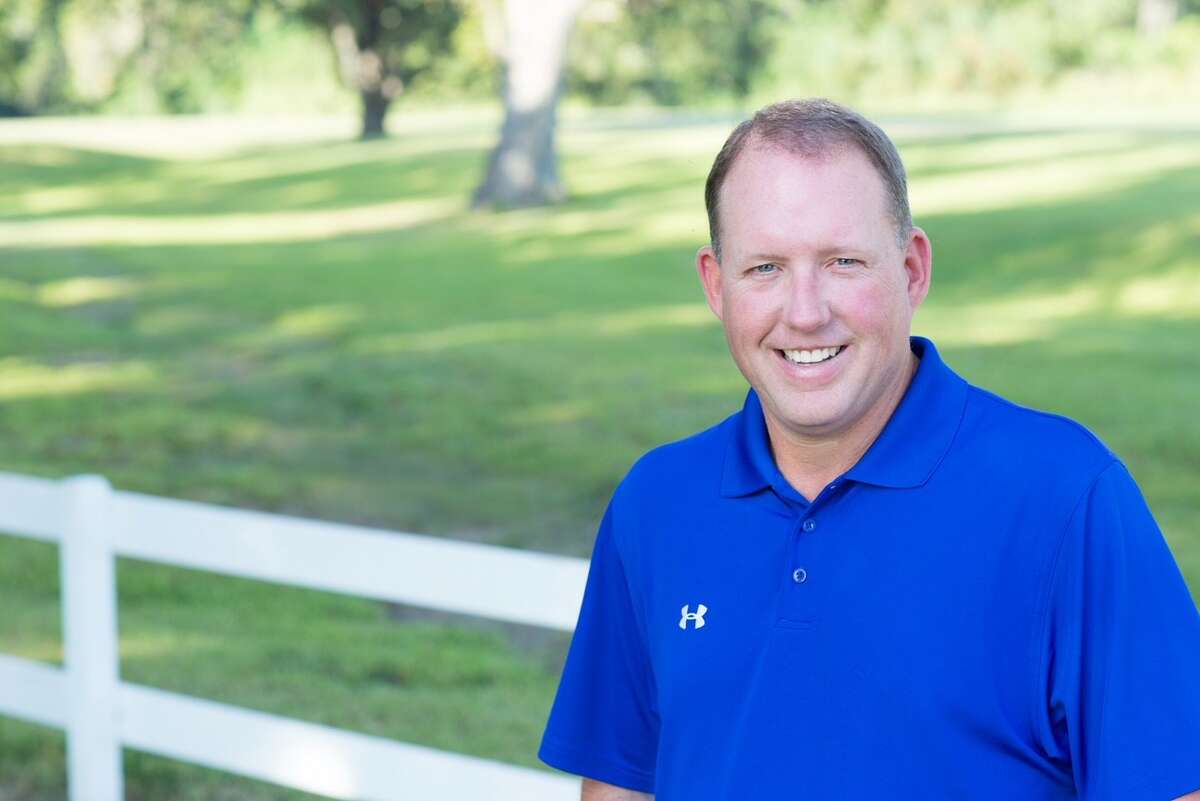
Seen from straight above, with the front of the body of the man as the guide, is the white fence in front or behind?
behind

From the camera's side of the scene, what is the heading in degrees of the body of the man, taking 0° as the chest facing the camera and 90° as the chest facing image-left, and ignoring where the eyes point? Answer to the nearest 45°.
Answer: approximately 0°

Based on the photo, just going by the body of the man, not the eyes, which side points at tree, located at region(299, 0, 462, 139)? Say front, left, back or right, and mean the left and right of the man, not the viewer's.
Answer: back
